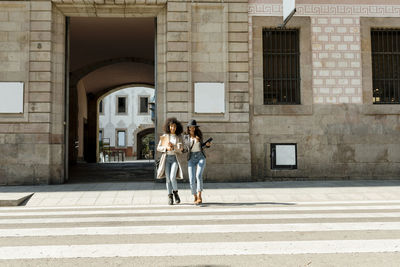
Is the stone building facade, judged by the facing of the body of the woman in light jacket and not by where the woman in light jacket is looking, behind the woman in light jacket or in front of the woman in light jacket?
behind

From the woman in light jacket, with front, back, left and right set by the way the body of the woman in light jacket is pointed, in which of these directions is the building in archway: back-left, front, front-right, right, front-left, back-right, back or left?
back

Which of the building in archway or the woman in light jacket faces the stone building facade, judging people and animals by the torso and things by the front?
the building in archway

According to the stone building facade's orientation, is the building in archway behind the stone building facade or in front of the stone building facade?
behind

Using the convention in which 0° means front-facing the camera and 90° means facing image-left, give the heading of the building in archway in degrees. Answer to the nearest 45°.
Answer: approximately 0°

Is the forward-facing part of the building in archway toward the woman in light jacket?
yes

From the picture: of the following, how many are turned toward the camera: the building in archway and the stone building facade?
2

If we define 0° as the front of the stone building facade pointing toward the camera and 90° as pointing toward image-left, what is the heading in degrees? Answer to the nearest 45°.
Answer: approximately 0°

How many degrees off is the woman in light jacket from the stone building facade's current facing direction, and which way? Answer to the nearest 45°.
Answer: approximately 45° to its right
